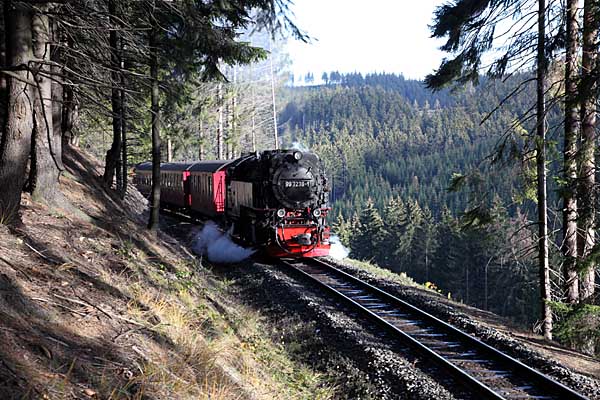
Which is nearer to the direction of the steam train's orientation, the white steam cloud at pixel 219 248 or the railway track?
the railway track

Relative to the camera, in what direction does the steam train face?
facing the viewer and to the right of the viewer

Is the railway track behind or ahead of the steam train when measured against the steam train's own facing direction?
ahead

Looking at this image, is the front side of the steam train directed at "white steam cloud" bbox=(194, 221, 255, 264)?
no
